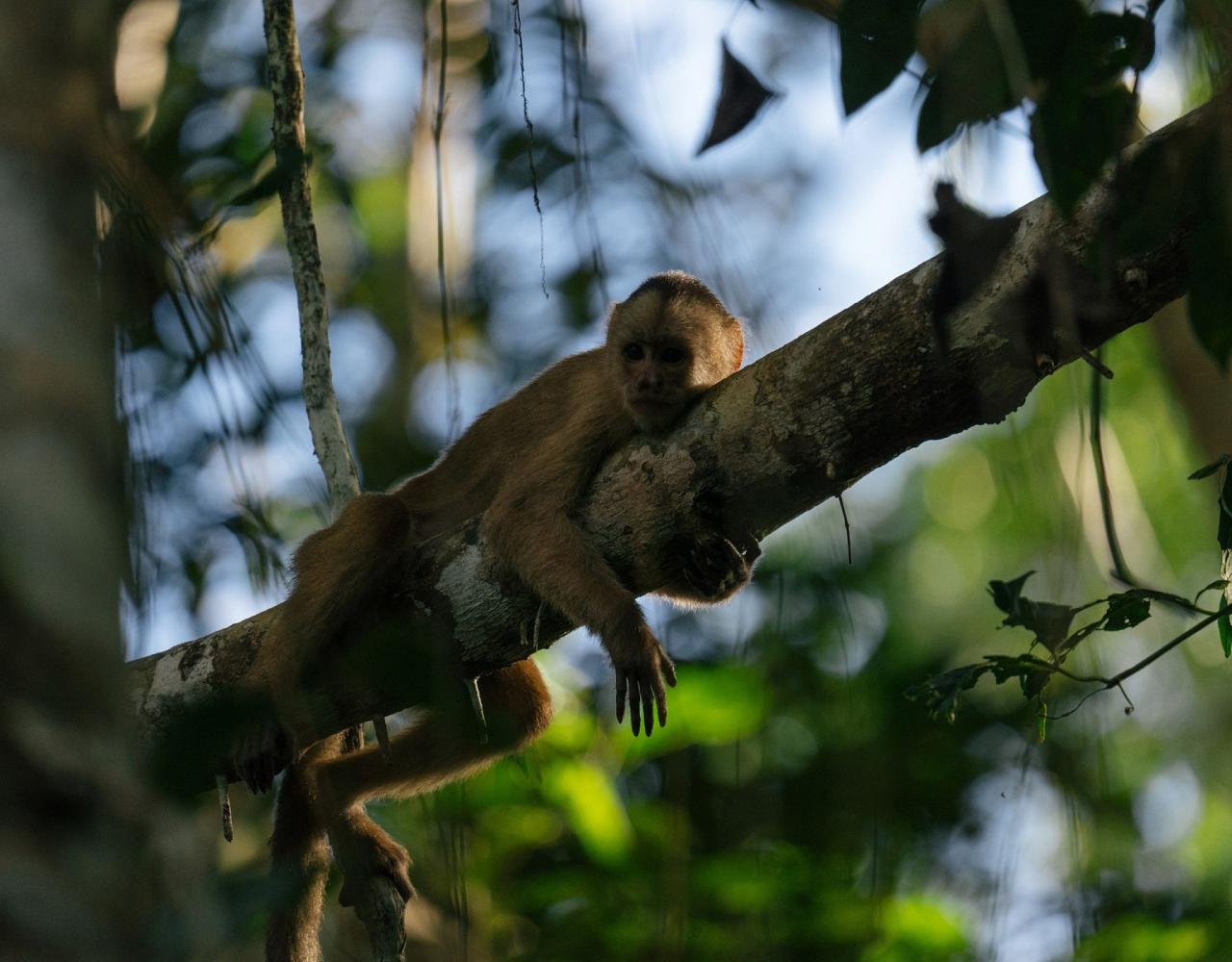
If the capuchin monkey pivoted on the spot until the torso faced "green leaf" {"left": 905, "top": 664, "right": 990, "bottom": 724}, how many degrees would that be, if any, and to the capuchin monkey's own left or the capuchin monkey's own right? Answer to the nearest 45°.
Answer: approximately 45° to the capuchin monkey's own right

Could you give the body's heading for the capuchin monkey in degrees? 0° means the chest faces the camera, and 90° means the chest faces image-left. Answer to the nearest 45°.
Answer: approximately 270°
